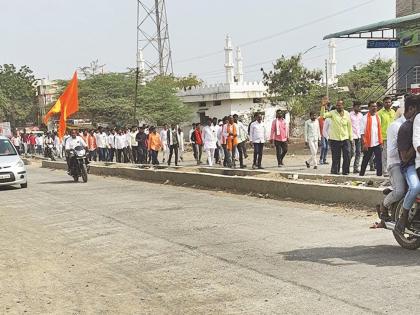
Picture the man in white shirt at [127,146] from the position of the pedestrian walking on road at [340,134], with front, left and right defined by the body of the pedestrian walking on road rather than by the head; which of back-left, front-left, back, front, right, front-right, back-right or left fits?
back-right

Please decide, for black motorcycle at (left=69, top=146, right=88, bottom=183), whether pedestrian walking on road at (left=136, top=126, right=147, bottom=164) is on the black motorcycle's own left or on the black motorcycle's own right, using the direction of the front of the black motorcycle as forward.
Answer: on the black motorcycle's own left

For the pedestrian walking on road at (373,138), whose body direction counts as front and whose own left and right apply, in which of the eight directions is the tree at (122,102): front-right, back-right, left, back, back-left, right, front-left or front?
back

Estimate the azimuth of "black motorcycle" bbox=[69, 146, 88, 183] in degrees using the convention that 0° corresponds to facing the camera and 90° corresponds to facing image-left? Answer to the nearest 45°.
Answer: approximately 315°

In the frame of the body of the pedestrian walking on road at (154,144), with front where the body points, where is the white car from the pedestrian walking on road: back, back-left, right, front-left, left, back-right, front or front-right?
right

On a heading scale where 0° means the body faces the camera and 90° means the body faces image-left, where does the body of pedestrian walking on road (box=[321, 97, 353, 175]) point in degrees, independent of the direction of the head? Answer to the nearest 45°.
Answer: approximately 0°
